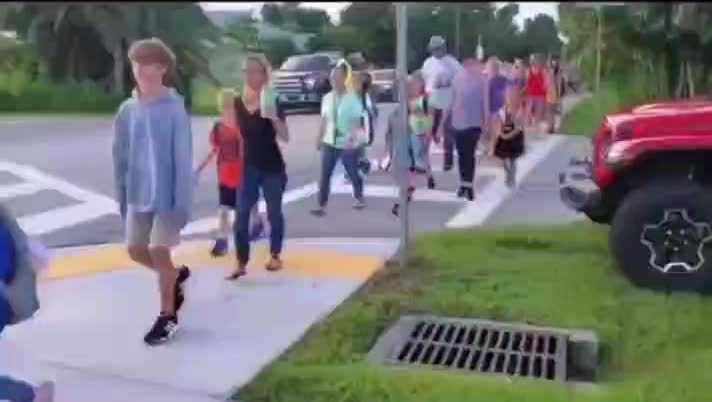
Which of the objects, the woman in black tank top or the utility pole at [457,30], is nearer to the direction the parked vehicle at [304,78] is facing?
the woman in black tank top

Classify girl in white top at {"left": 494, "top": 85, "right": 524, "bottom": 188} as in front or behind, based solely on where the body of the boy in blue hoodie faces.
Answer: behind

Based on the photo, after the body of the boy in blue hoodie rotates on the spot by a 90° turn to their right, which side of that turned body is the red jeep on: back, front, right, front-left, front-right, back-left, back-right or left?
back-right

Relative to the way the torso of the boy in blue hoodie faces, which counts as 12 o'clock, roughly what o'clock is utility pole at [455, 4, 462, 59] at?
The utility pole is roughly at 7 o'clock from the boy in blue hoodie.

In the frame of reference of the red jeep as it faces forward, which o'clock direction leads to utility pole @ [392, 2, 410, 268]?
The utility pole is roughly at 12 o'clock from the red jeep.

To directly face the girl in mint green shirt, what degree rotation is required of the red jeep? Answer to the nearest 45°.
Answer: approximately 45° to its right

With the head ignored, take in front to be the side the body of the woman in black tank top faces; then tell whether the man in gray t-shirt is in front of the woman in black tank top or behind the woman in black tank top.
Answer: behind

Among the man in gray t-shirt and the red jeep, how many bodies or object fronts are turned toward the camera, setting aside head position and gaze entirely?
1

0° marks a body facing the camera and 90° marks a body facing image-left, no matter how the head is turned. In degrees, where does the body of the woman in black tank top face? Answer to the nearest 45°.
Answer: approximately 45°

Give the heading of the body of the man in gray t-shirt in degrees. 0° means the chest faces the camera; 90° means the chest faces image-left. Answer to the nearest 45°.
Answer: approximately 0°

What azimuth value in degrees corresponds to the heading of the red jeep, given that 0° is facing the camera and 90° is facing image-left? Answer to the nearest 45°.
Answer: approximately 90°
